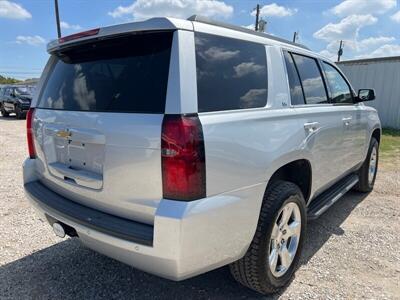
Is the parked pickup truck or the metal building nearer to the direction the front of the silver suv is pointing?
the metal building

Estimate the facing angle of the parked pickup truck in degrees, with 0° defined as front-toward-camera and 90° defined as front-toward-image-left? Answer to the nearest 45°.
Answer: approximately 315°

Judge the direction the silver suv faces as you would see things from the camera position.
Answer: facing away from the viewer and to the right of the viewer

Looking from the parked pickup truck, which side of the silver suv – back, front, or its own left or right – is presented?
left
